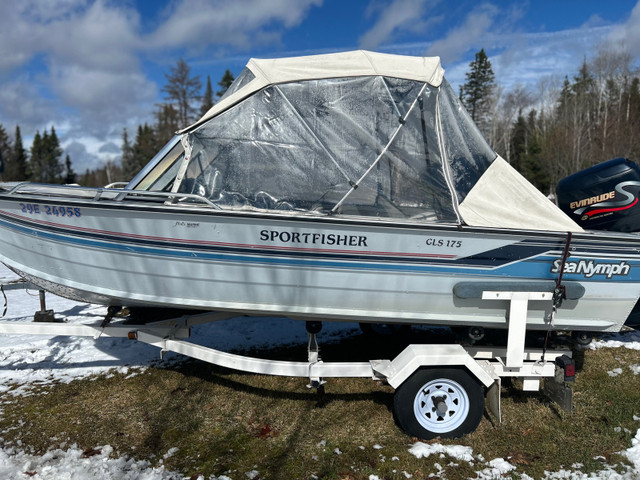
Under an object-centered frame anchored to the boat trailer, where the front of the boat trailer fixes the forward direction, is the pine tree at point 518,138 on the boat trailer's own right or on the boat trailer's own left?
on the boat trailer's own right

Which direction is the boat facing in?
to the viewer's left

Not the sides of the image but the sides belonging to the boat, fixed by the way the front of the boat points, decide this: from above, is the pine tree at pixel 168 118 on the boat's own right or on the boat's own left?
on the boat's own right

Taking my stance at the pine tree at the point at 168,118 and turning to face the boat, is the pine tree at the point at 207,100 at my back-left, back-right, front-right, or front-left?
back-left

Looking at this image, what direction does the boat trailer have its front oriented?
to the viewer's left

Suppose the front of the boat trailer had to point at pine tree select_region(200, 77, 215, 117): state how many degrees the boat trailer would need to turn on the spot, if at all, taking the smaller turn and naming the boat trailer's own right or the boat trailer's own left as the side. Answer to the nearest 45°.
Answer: approximately 90° to the boat trailer's own right

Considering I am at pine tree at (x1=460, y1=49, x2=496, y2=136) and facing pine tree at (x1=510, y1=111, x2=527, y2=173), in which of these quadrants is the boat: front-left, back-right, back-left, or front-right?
back-right

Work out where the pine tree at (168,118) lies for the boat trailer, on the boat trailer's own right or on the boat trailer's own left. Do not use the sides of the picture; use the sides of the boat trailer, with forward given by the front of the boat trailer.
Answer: on the boat trailer's own right
